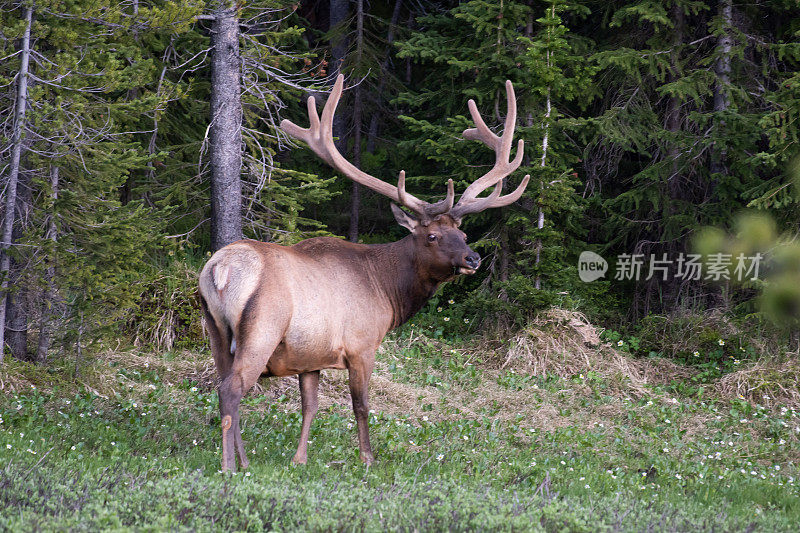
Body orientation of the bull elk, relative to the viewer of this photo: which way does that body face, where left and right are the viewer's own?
facing away from the viewer and to the right of the viewer
